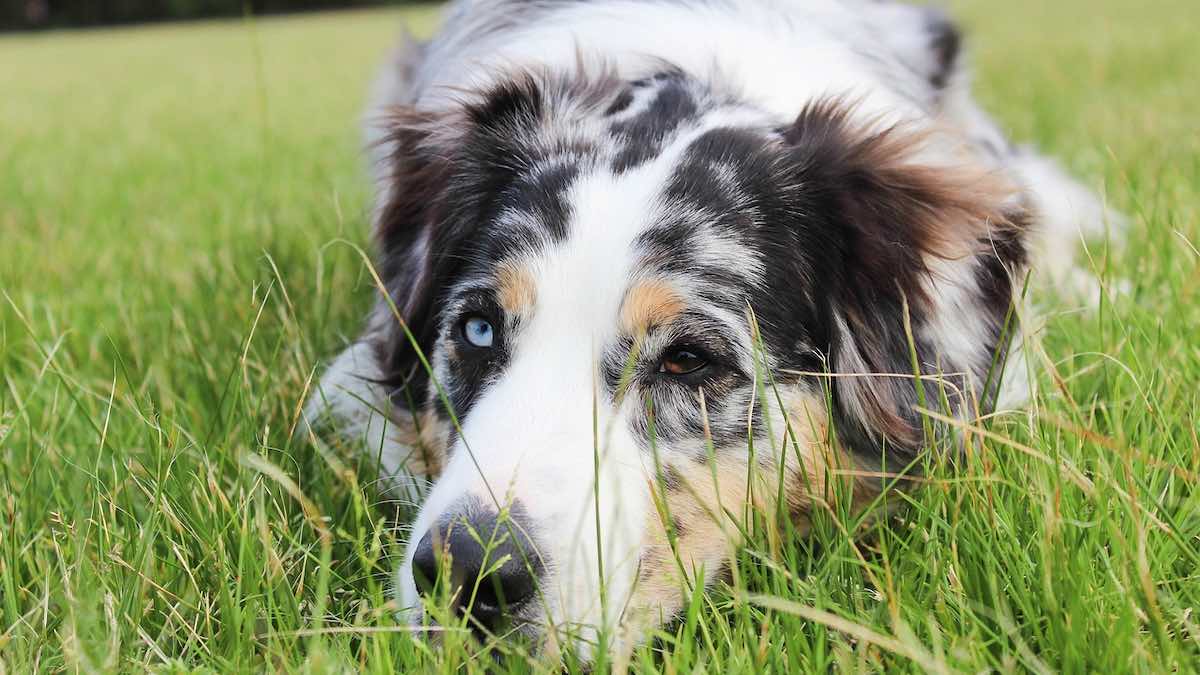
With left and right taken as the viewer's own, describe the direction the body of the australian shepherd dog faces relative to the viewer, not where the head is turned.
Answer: facing the viewer and to the left of the viewer
